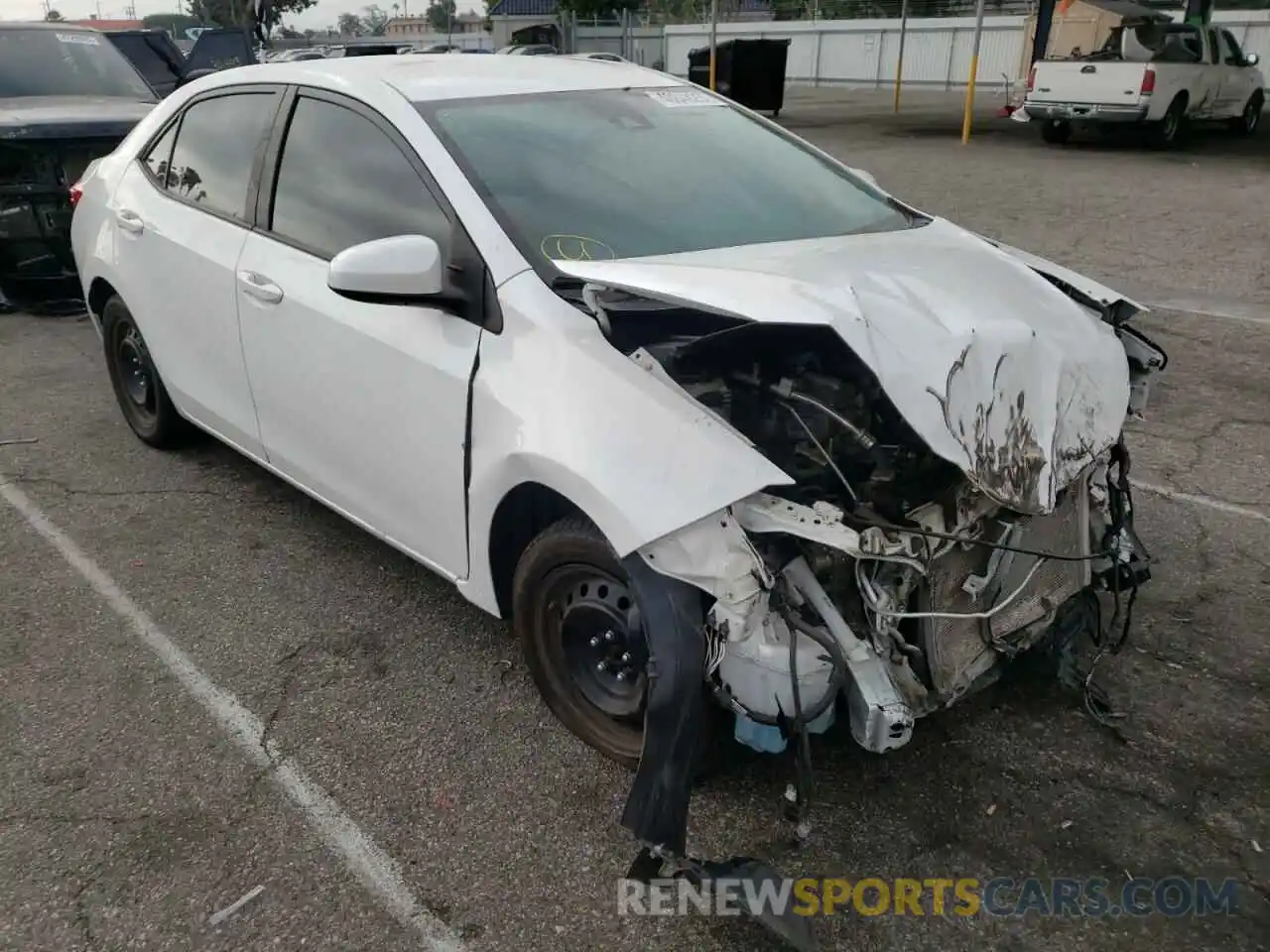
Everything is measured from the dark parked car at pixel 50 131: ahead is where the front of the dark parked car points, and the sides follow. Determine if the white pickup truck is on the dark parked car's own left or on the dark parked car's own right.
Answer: on the dark parked car's own left

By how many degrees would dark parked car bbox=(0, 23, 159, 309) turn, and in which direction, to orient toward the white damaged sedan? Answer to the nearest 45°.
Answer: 0° — it already faces it

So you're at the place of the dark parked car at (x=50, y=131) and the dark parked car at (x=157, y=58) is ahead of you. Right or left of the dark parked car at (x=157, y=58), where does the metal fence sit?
right

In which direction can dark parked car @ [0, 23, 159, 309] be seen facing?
toward the camera

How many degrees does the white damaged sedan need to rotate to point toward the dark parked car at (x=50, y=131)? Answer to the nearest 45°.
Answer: approximately 180°

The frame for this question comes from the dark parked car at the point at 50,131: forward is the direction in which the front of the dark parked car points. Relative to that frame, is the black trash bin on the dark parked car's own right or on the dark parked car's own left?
on the dark parked car's own left

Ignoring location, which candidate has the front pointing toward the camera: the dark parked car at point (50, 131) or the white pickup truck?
the dark parked car

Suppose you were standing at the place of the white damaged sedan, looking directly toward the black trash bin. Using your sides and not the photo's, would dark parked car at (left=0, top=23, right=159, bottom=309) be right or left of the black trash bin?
left

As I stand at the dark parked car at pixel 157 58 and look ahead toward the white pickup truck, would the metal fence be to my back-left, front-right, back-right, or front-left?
front-left

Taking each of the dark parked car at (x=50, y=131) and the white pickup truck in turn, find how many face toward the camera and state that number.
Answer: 1

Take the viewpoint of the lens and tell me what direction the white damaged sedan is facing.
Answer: facing the viewer and to the right of the viewer

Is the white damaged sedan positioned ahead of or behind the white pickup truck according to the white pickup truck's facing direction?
behind
